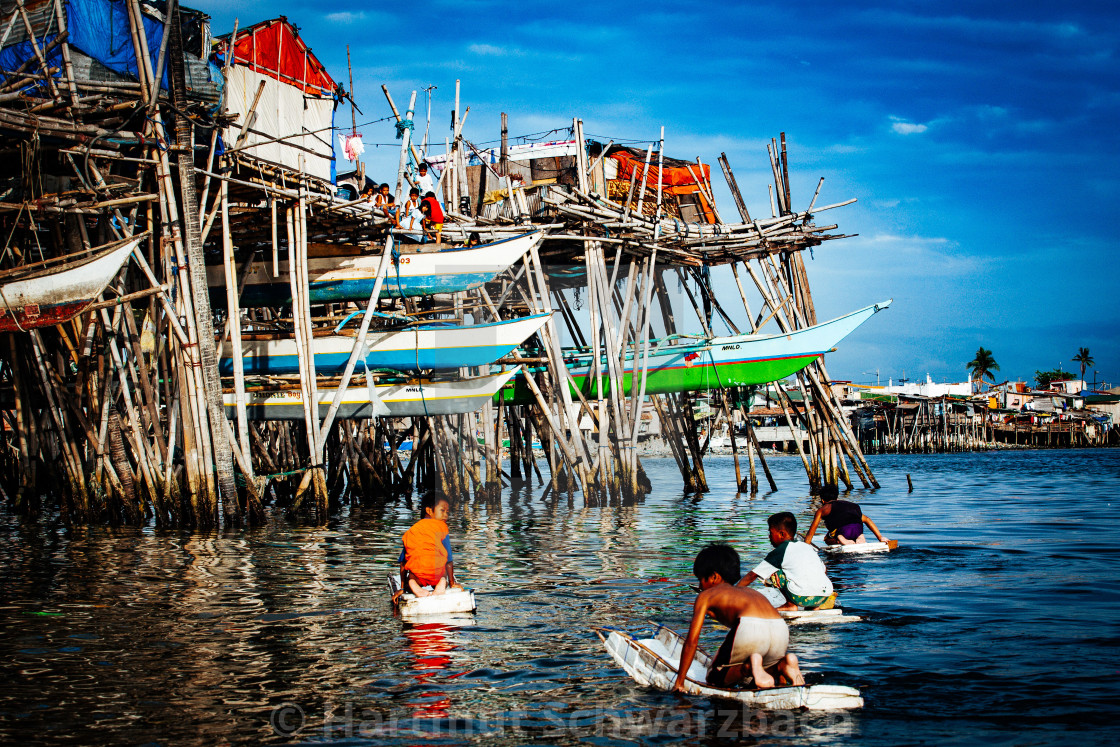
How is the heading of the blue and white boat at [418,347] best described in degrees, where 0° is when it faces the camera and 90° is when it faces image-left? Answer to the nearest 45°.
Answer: approximately 270°

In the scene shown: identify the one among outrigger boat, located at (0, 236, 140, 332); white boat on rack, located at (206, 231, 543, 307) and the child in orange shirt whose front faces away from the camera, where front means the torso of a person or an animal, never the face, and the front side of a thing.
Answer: the child in orange shirt

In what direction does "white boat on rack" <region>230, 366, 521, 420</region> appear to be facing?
to the viewer's right

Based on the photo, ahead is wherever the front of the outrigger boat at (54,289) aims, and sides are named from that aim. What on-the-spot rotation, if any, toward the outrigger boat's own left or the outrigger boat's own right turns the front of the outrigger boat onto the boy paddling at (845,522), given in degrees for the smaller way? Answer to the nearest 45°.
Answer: approximately 45° to the outrigger boat's own right

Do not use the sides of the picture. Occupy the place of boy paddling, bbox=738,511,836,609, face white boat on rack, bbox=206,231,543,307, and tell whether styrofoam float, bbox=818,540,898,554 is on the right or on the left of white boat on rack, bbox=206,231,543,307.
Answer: right

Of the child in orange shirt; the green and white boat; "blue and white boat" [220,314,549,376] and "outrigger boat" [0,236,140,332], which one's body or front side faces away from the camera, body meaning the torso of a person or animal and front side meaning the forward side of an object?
the child in orange shirt

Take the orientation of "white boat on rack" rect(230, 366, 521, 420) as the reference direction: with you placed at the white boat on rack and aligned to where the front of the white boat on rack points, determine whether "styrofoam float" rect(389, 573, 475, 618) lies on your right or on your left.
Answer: on your right

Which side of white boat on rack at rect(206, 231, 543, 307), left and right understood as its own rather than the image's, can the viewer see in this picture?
right

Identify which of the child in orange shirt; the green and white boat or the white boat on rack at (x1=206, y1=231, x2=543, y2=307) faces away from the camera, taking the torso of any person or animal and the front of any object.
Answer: the child in orange shirt

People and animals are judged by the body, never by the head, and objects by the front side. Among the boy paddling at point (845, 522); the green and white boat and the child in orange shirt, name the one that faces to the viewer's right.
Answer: the green and white boat

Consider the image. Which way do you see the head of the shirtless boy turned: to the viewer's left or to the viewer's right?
to the viewer's left

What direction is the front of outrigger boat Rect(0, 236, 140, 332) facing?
to the viewer's right

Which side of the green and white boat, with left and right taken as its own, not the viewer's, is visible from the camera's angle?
right

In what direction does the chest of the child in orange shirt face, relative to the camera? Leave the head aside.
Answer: away from the camera
